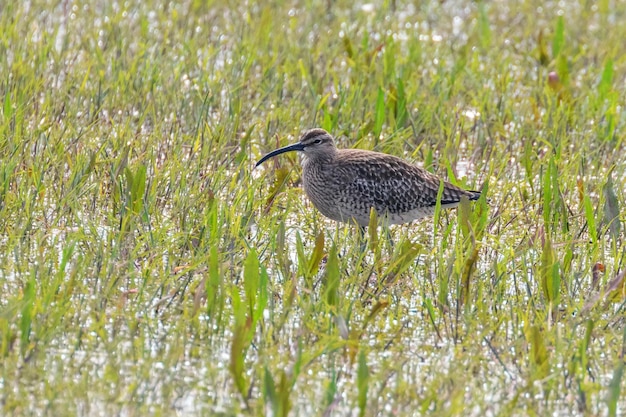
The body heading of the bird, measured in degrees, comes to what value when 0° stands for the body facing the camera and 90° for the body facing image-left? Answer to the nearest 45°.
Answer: approximately 90°
